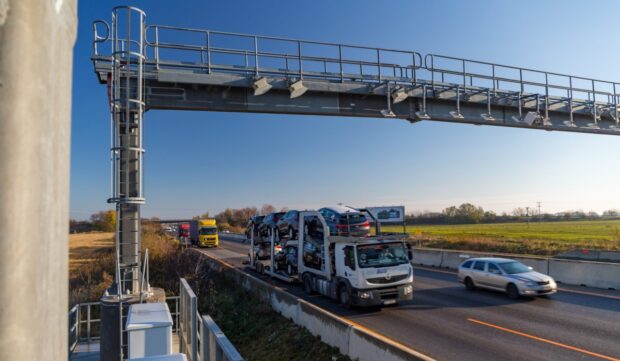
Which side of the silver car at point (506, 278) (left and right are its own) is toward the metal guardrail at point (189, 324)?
right

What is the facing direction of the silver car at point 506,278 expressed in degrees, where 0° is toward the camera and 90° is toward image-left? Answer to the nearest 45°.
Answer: approximately 315°

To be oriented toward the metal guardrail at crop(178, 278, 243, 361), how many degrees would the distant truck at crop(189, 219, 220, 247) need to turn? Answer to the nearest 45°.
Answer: approximately 45° to its right

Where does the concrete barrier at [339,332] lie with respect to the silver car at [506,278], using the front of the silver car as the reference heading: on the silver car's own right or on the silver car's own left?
on the silver car's own right

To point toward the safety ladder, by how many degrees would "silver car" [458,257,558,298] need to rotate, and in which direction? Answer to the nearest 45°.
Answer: approximately 90° to its right

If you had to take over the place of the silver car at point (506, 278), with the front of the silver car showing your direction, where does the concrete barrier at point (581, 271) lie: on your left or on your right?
on your left

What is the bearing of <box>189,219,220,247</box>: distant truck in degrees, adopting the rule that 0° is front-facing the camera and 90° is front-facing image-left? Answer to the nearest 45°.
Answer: approximately 315°

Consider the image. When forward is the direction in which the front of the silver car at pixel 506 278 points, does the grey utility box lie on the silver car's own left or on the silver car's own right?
on the silver car's own right

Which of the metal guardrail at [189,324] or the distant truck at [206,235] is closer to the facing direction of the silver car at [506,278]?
the metal guardrail

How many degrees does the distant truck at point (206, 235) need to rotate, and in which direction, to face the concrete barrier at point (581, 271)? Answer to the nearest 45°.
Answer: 0° — it already faces it
